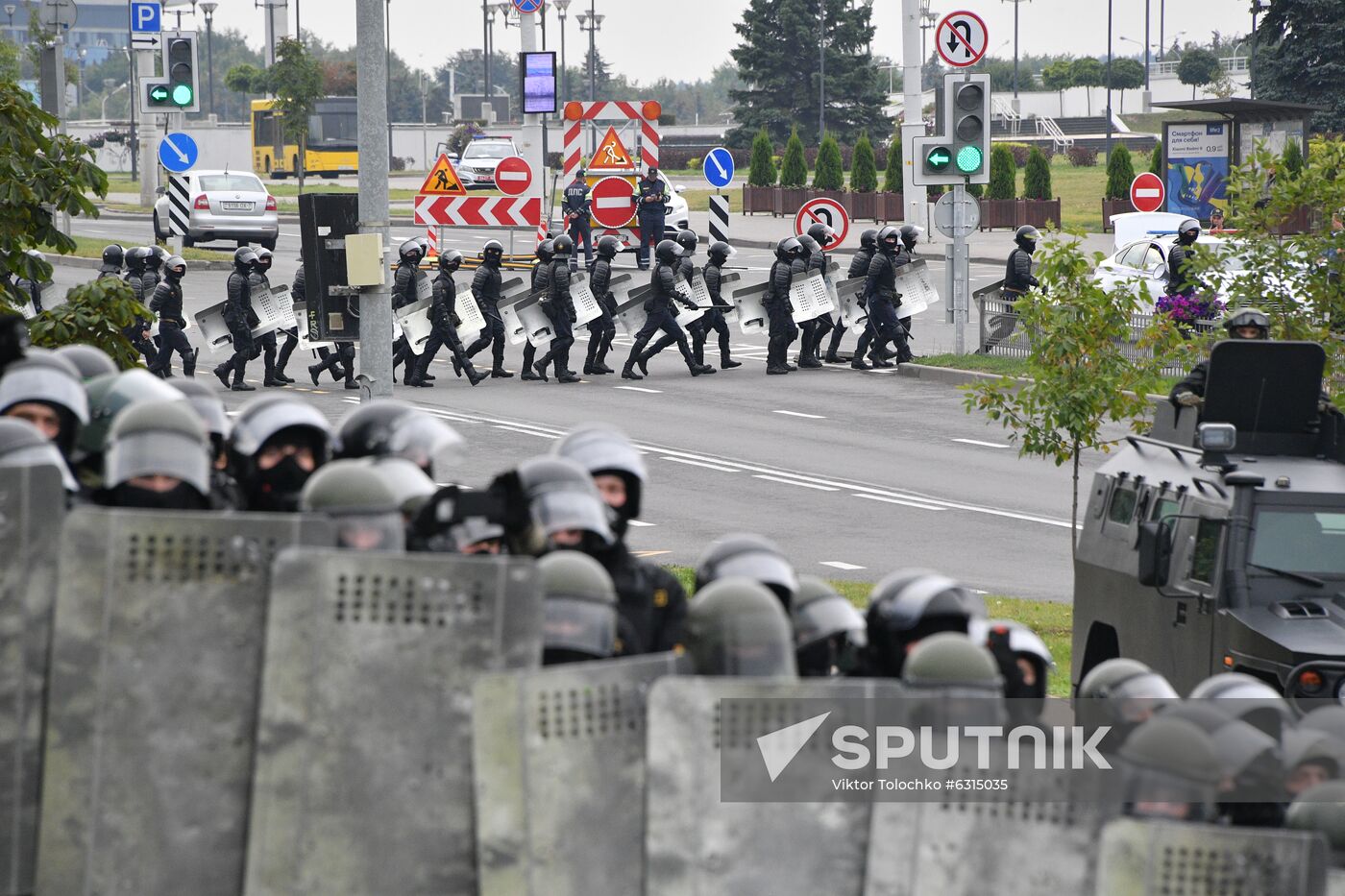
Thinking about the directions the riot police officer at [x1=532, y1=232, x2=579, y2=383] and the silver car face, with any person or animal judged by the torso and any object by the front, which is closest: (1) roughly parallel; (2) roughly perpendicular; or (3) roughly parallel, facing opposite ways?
roughly perpendicular

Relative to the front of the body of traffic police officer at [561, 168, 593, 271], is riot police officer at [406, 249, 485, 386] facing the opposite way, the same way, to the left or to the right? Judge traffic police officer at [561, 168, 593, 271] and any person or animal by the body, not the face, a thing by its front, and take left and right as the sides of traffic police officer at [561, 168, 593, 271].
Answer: to the right

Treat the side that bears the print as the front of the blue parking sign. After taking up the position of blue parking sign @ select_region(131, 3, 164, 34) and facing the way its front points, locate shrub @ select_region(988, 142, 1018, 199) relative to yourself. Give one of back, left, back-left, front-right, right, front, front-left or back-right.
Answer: back-left
